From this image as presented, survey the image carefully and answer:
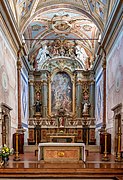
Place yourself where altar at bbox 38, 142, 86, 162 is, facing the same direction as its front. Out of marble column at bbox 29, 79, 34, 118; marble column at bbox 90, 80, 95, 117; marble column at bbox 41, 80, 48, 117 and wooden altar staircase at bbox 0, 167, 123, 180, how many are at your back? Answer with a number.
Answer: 3

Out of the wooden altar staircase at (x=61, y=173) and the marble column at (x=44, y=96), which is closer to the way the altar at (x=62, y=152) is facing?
the wooden altar staircase

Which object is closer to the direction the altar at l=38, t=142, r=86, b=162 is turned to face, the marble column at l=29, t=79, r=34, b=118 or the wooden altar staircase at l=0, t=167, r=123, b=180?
the wooden altar staircase

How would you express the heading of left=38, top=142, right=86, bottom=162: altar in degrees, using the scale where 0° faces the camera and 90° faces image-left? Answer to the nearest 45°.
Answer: approximately 0°

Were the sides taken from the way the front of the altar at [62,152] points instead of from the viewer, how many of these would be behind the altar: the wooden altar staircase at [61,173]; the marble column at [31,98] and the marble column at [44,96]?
2

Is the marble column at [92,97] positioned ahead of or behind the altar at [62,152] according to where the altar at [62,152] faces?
behind

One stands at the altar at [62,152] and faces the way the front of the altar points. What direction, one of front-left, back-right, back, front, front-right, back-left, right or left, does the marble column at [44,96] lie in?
back

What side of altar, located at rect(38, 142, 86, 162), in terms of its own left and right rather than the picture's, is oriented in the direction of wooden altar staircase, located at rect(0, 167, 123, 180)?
front

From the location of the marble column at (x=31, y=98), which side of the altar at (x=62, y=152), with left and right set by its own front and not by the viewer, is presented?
back
